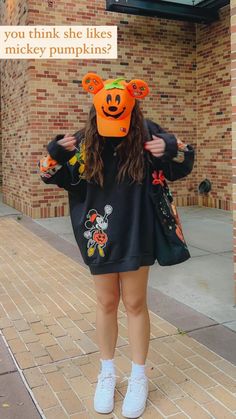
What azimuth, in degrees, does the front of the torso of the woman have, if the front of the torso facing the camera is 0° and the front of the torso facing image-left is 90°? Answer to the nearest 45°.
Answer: approximately 0°
